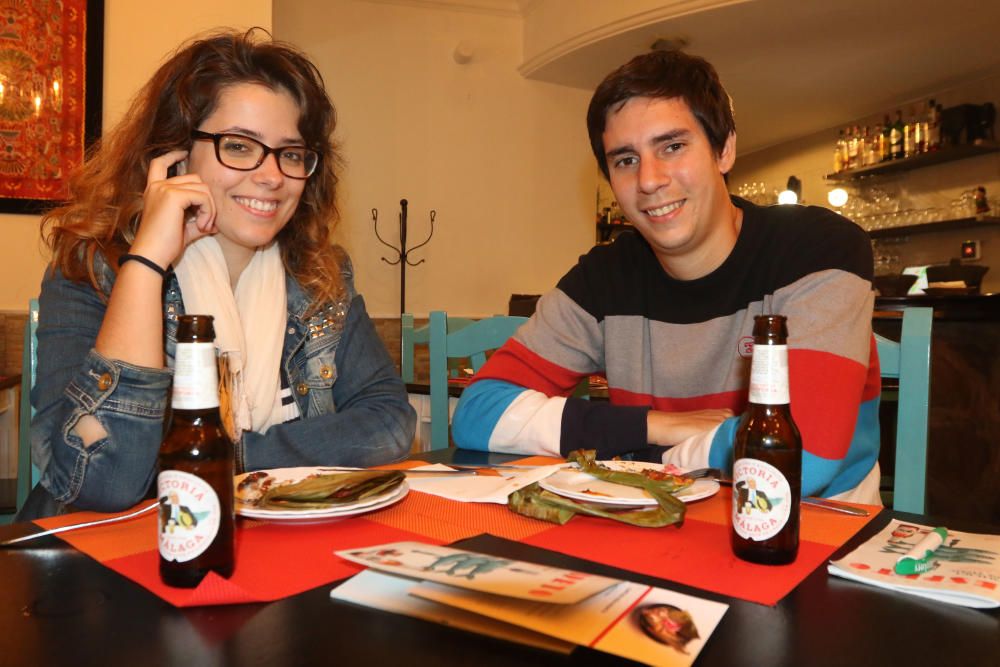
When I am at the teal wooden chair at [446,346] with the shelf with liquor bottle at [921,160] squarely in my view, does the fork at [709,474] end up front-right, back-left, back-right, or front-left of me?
back-right

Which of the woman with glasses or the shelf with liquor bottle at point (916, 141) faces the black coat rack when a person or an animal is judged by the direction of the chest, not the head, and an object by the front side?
the shelf with liquor bottle

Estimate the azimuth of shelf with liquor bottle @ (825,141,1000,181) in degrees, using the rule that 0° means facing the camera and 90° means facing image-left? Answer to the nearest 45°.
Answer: approximately 45°

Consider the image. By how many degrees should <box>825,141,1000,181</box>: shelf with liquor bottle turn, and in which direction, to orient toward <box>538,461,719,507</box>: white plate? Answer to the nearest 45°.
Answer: approximately 45° to its left

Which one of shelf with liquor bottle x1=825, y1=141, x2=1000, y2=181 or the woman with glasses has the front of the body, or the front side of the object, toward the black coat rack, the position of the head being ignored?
the shelf with liquor bottle
